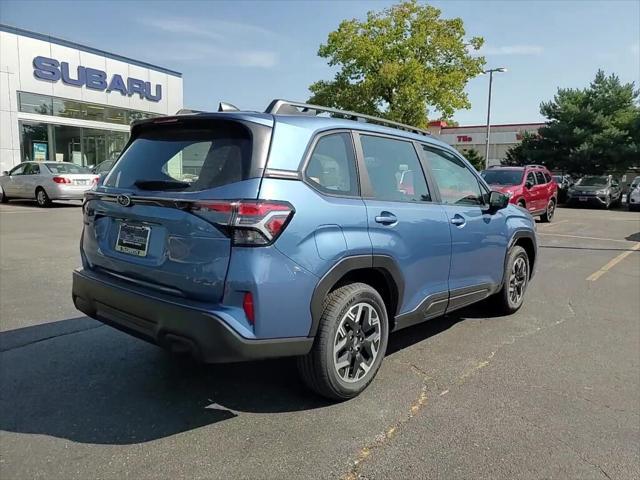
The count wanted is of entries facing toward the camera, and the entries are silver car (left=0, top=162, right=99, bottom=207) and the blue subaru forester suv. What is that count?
0

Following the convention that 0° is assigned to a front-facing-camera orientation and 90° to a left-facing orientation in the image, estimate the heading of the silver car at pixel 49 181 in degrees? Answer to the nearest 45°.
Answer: approximately 135°

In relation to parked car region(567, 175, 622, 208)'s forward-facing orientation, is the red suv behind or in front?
in front

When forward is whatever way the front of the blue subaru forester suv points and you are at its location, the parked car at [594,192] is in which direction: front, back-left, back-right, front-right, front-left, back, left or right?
front

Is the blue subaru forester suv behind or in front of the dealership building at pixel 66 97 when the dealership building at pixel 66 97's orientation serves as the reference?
in front

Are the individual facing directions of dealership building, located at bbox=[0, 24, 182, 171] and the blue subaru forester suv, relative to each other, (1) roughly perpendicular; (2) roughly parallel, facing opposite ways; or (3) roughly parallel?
roughly perpendicular

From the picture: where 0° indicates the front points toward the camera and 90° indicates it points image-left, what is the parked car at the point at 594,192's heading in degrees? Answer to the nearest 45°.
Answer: approximately 45°

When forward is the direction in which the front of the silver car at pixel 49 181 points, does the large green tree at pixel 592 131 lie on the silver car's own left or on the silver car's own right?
on the silver car's own right

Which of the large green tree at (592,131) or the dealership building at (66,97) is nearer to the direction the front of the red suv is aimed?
the dealership building

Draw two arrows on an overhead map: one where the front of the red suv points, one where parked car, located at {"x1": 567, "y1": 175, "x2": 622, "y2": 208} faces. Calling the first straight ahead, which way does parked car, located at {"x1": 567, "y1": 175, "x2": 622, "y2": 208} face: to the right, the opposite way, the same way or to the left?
the same way

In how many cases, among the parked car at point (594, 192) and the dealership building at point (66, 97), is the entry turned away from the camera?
0

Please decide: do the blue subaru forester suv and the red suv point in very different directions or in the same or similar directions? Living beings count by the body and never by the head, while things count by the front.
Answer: very different directions

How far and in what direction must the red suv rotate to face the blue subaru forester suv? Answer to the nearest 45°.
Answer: approximately 45° to its left

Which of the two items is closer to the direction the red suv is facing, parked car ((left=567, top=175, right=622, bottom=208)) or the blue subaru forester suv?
the blue subaru forester suv

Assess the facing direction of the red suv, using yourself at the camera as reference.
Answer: facing the viewer and to the left of the viewer

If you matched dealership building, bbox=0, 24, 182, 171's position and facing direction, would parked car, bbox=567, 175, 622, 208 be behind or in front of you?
in front

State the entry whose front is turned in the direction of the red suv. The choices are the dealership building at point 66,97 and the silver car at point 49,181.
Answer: the dealership building

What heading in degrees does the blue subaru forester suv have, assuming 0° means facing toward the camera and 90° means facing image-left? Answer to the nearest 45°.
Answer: approximately 225°

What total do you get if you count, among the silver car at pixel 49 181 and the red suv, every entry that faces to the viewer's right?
0

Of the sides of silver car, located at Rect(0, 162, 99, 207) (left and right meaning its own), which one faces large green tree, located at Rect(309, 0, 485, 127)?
right
